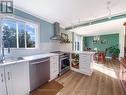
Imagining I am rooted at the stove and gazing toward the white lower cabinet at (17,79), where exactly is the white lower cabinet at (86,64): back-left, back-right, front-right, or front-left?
back-left

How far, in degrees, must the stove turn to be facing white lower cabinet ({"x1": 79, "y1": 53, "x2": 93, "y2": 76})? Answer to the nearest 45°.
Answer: approximately 45° to its left

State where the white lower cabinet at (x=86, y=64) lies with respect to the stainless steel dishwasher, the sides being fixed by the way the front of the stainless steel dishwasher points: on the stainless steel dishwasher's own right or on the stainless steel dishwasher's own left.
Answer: on the stainless steel dishwasher's own left

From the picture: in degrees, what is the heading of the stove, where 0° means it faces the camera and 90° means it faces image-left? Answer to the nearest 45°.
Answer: approximately 315°

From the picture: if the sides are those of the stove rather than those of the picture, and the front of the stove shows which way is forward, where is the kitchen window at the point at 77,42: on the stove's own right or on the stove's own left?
on the stove's own left

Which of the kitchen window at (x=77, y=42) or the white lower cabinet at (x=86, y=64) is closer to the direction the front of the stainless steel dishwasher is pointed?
the white lower cabinet

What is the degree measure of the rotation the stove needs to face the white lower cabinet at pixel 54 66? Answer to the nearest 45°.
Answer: approximately 90° to its right

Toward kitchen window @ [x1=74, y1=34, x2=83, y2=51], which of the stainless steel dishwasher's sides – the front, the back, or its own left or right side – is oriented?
left

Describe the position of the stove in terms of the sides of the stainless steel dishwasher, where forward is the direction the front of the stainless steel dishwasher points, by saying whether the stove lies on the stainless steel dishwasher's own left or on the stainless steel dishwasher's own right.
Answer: on the stainless steel dishwasher's own left

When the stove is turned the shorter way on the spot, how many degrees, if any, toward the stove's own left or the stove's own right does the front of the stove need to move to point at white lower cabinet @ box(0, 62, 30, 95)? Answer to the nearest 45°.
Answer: approximately 90° to the stove's own right

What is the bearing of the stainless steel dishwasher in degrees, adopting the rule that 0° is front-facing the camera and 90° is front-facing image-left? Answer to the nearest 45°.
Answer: approximately 315°

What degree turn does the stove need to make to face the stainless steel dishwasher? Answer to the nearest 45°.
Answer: approximately 90° to its right
